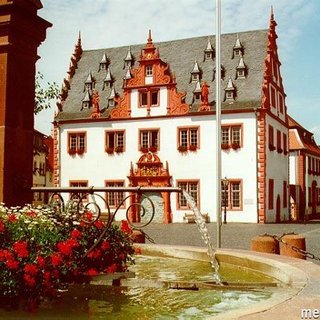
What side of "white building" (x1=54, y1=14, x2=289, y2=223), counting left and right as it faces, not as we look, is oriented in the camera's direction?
front

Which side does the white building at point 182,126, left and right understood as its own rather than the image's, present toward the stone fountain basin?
front

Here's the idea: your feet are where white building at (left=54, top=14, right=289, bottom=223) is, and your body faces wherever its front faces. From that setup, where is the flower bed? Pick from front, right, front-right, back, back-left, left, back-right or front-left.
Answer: front

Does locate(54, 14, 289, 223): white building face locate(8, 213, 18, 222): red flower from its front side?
yes

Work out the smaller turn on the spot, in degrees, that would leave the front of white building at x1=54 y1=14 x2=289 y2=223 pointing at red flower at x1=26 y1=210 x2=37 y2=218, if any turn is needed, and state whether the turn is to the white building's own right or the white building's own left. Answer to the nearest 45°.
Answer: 0° — it already faces it

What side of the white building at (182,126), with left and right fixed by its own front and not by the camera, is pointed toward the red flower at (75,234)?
front

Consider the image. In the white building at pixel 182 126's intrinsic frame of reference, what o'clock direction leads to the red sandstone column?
The red sandstone column is roughly at 12 o'clock from the white building.
